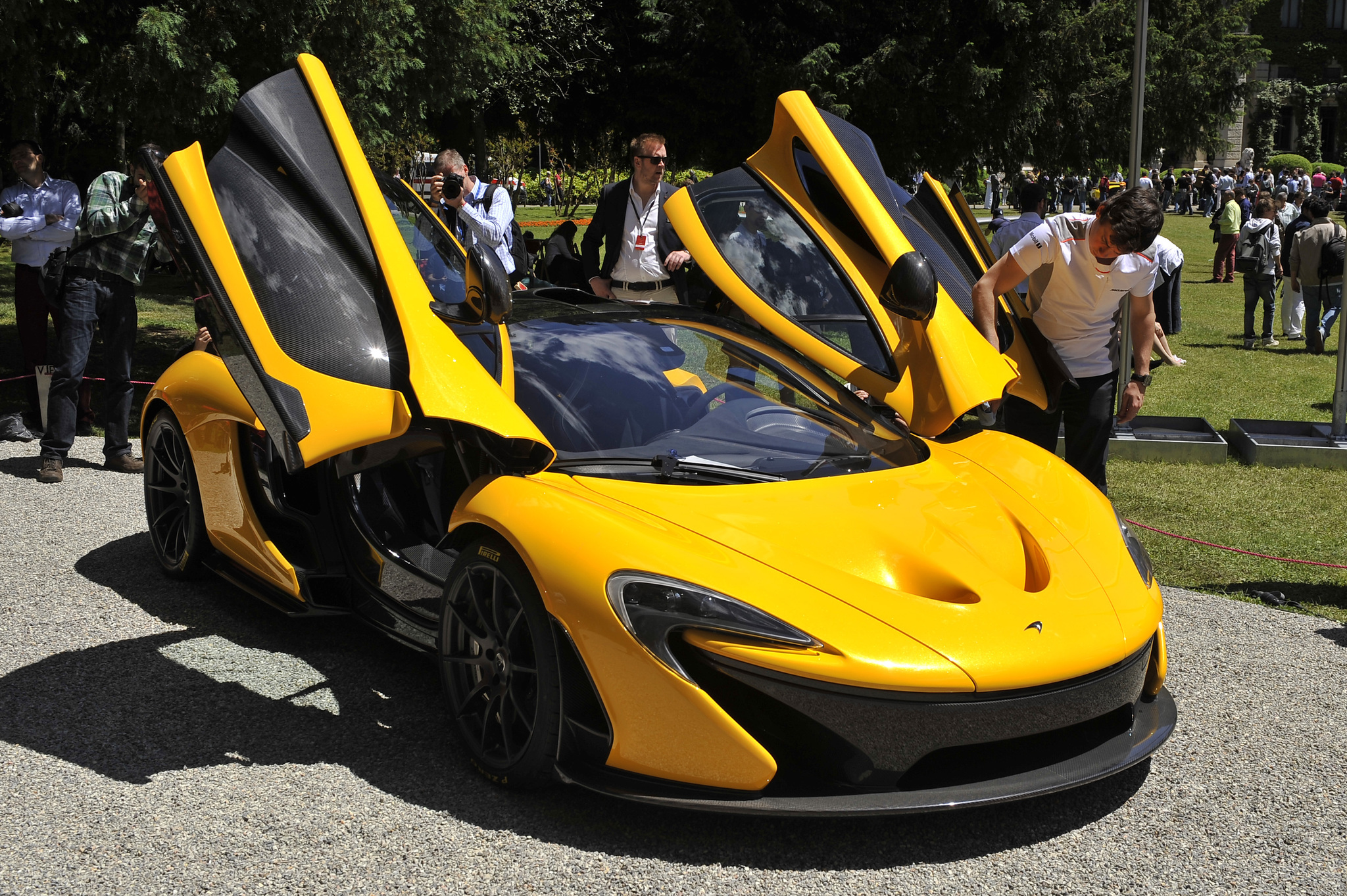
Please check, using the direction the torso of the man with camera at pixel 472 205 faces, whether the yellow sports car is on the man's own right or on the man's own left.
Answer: on the man's own left

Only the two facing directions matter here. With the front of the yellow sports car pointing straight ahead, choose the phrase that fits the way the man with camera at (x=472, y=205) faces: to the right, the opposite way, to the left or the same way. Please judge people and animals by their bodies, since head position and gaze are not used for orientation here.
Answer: to the right

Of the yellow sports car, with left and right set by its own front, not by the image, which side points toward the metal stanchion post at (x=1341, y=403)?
left

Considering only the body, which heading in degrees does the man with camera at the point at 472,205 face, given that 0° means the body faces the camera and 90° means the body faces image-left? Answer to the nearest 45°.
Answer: approximately 45°

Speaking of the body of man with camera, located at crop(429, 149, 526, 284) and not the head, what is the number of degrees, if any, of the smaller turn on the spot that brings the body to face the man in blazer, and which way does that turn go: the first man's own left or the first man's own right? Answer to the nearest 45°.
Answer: approximately 45° to the first man's own left

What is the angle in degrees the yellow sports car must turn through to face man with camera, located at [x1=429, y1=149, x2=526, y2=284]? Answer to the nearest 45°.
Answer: approximately 135° to its left

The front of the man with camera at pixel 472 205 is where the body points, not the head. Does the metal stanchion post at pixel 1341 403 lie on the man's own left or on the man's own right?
on the man's own left

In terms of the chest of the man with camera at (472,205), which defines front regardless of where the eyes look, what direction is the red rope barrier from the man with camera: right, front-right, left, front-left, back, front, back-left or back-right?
left

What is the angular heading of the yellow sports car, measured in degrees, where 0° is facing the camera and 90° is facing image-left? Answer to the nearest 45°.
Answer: approximately 315°
